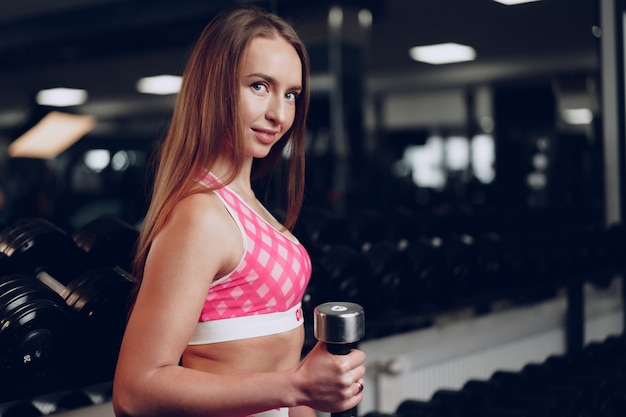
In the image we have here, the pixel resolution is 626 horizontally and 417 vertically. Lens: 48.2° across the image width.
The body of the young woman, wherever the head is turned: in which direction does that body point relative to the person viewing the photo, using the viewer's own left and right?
facing to the right of the viewer

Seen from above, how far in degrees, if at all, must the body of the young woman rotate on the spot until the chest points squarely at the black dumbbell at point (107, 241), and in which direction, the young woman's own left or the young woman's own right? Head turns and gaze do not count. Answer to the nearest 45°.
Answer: approximately 135° to the young woman's own left

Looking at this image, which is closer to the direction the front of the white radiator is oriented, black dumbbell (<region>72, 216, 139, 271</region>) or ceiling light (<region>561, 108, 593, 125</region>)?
the black dumbbell

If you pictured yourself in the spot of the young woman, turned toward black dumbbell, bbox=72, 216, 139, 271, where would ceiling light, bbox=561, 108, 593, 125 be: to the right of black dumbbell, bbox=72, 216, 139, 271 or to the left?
right

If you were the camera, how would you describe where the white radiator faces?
facing the viewer and to the right of the viewer

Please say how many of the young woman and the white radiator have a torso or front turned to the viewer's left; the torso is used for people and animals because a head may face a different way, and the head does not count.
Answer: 0

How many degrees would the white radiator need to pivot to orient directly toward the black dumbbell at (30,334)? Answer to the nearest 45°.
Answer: approximately 45° to its right

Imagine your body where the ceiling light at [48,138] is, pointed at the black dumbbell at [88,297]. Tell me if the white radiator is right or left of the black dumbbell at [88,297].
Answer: left
